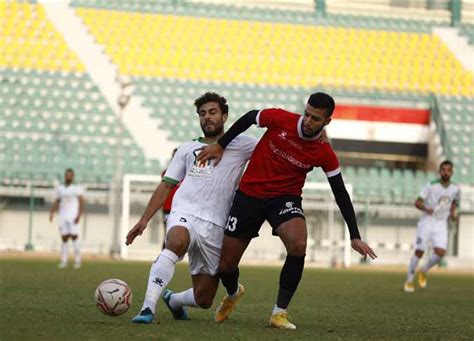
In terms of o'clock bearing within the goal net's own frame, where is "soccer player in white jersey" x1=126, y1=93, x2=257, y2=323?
The soccer player in white jersey is roughly at 12 o'clock from the goal net.

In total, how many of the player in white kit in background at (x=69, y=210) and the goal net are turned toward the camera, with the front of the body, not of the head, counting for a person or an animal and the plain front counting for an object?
2

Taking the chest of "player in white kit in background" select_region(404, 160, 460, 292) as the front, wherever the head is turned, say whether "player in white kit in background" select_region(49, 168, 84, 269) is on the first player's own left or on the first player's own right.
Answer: on the first player's own right

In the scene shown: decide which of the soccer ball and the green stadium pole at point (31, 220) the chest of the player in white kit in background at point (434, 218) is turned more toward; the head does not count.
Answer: the soccer ball
